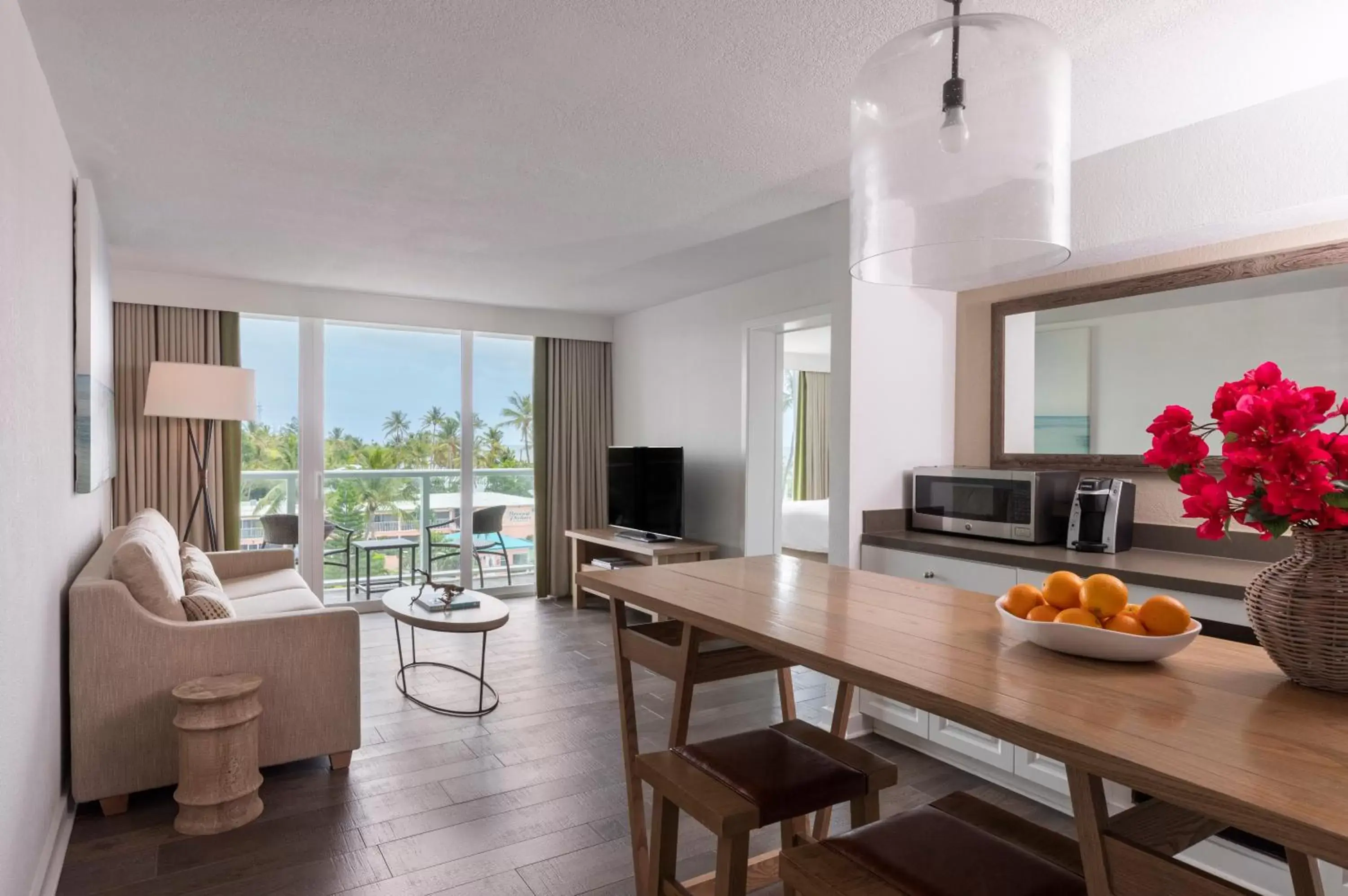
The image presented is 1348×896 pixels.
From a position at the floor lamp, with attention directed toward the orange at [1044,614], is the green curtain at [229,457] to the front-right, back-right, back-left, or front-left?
back-left

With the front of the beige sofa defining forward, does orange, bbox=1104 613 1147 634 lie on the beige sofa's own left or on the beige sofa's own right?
on the beige sofa's own right

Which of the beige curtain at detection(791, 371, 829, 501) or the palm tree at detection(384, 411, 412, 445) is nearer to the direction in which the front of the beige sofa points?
the beige curtain

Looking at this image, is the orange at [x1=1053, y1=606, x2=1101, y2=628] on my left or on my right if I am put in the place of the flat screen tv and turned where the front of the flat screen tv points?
on my left

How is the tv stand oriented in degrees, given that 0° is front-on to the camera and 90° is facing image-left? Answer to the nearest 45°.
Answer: approximately 45°

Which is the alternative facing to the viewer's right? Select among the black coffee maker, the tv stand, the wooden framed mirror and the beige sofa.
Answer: the beige sofa

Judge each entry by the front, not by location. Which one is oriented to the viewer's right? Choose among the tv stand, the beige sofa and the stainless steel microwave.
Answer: the beige sofa
